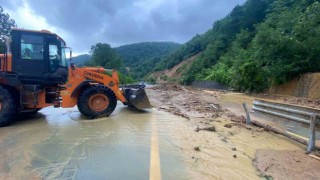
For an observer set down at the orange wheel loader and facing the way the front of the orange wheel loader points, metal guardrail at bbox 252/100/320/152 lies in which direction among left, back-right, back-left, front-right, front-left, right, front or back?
front-right

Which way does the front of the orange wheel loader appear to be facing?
to the viewer's right
